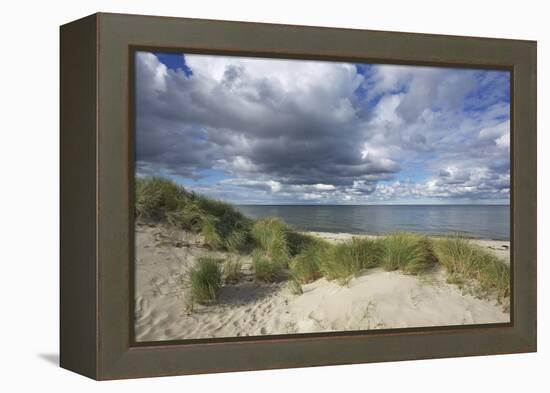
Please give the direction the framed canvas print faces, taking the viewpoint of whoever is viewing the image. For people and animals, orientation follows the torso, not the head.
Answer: facing the viewer and to the right of the viewer
